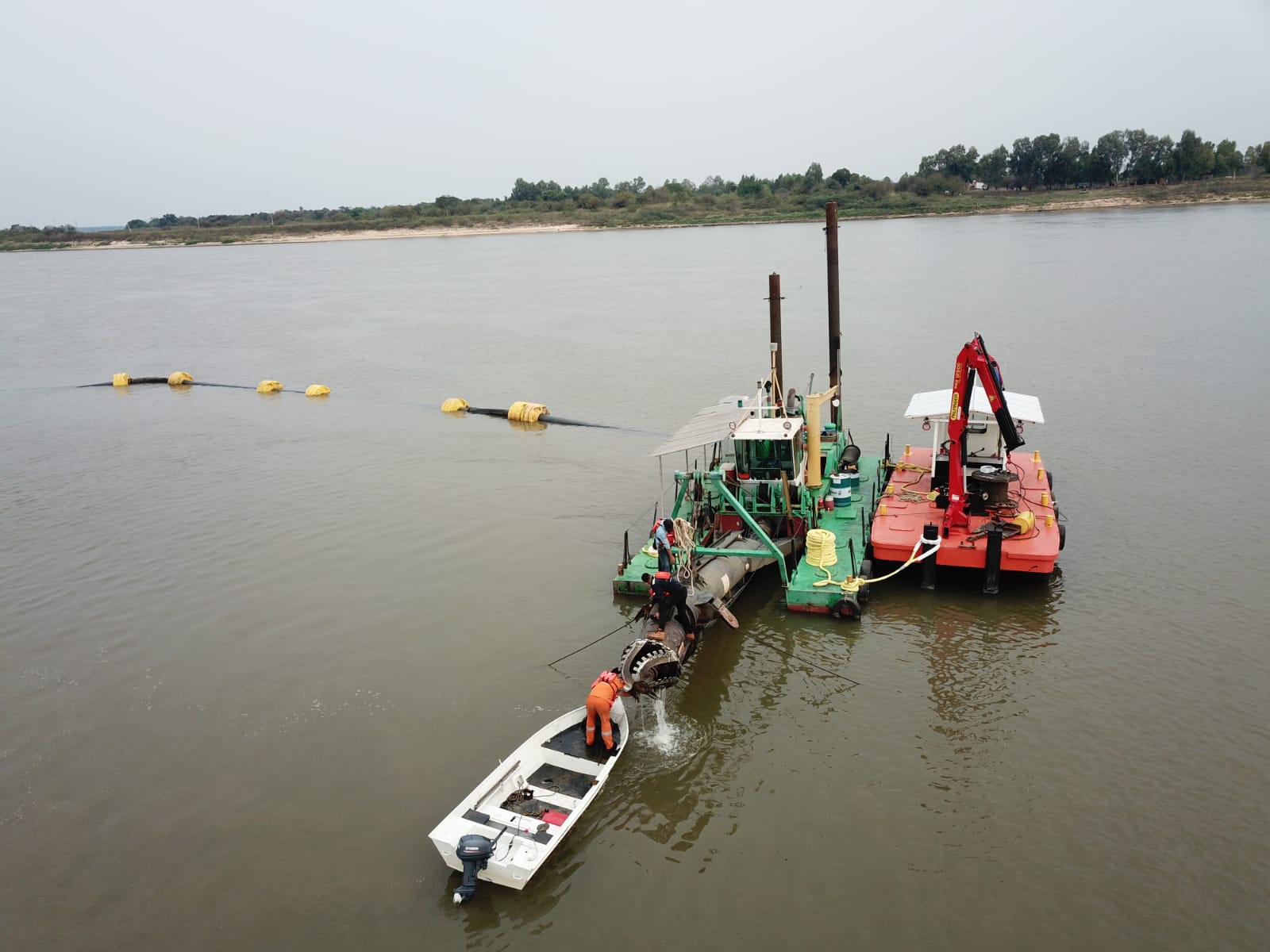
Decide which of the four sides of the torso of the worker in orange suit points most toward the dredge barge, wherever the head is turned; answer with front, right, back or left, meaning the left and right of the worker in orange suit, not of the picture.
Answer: front

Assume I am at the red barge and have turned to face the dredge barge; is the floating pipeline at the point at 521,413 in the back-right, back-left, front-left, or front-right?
front-right

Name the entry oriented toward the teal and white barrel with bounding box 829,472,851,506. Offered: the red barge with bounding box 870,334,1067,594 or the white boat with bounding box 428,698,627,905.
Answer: the white boat

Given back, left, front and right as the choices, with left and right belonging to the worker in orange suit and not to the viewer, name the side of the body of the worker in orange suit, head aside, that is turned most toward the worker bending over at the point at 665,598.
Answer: front

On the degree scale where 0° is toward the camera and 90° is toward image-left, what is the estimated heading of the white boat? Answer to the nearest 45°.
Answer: approximately 225°

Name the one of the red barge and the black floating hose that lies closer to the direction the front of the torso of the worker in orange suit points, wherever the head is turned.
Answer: the red barge

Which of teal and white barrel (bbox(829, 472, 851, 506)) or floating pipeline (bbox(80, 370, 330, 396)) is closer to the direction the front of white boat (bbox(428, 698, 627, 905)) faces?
the teal and white barrel

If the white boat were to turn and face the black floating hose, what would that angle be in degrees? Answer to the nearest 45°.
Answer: approximately 45° to its left

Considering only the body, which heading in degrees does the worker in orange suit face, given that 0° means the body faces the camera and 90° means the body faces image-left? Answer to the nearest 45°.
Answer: approximately 225°
